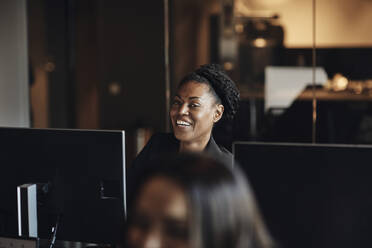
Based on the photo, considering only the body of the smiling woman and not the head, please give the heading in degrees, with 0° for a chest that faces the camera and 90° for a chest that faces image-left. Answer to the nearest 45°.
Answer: approximately 45°

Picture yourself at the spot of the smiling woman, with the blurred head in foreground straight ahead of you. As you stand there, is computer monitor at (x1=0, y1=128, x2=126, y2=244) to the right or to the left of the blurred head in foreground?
right

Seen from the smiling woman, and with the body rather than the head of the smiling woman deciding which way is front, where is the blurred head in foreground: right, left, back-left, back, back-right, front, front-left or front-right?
front-left
